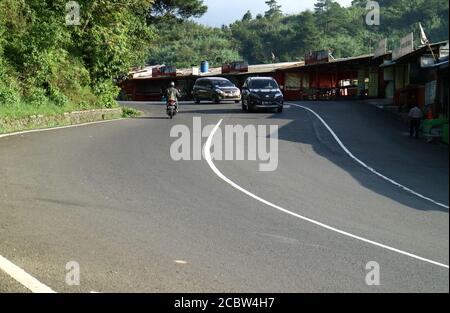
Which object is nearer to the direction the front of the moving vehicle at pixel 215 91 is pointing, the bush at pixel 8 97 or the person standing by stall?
the person standing by stall

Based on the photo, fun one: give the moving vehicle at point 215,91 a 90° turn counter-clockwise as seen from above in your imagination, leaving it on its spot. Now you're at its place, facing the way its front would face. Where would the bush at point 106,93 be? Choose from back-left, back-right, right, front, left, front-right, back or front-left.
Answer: back

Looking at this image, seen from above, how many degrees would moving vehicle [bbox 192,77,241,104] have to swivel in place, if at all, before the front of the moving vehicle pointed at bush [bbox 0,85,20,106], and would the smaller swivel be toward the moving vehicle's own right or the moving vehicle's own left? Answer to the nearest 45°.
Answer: approximately 90° to the moving vehicle's own right

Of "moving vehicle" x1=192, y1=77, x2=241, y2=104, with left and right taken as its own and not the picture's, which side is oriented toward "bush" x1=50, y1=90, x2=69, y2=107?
right

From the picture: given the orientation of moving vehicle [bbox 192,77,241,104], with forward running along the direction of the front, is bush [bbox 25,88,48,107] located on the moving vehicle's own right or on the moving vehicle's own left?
on the moving vehicle's own right

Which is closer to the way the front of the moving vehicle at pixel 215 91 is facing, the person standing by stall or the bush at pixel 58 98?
the person standing by stall

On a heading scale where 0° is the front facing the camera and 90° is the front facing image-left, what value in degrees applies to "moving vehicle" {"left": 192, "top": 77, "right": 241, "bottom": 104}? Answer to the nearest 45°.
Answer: approximately 315°

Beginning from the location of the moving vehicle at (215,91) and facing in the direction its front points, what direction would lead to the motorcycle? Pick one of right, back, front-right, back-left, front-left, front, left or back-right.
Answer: front-right
